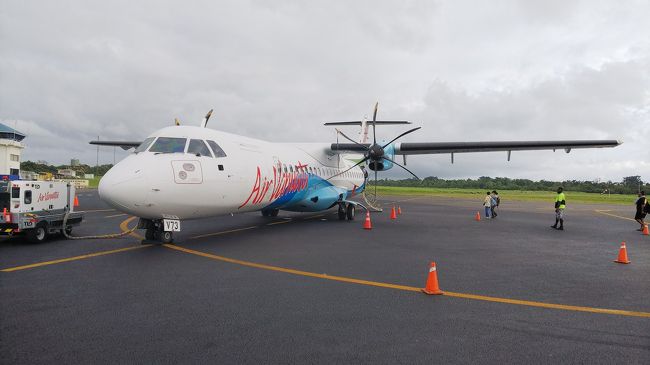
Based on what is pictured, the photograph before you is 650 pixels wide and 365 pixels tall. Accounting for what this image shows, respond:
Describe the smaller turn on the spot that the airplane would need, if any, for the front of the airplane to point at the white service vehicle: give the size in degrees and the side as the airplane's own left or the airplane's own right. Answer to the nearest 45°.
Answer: approximately 45° to the airplane's own right

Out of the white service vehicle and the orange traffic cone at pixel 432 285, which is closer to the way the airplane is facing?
the white service vehicle

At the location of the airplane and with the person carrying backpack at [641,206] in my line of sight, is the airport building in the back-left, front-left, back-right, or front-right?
back-left

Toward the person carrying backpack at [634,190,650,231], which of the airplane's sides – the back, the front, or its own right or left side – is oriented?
back

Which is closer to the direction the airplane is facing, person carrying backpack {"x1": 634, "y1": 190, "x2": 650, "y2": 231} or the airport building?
the airport building

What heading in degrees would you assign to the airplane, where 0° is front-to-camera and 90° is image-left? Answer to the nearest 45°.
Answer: approximately 45°

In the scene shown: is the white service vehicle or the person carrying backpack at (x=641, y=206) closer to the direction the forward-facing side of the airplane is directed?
the white service vehicle

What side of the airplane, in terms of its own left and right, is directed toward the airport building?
right

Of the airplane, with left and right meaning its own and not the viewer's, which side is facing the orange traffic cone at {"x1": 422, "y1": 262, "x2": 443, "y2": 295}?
left
